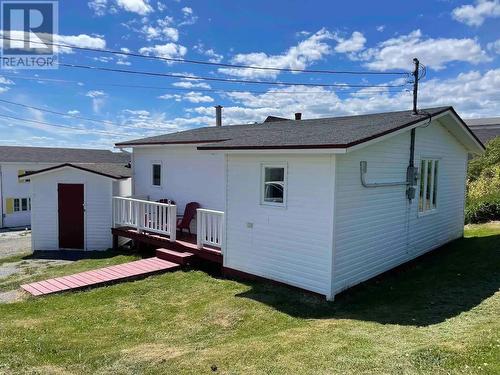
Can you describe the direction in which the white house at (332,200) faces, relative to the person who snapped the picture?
facing the viewer and to the left of the viewer

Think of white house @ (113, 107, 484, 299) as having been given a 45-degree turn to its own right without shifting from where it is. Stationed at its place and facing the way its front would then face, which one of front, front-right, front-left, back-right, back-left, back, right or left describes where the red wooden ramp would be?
front

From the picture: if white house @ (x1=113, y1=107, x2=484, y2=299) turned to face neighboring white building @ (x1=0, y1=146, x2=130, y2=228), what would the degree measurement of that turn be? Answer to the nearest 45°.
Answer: approximately 90° to its right

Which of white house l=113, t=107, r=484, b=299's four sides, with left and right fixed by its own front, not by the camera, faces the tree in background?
back

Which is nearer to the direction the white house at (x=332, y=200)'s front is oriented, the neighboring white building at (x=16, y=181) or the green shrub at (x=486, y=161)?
the neighboring white building

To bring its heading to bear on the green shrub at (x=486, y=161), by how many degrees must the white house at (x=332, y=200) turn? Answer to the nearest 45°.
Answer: approximately 180°
